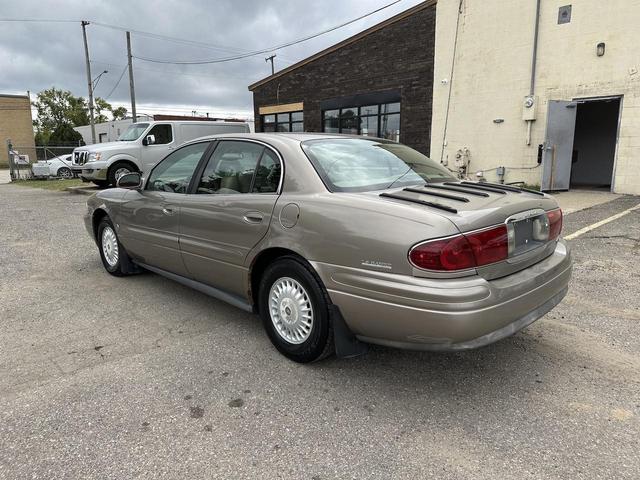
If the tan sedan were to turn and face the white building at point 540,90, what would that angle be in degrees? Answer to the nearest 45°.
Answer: approximately 90° to its right

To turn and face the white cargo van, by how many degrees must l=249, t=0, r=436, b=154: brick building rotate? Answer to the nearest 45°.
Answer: approximately 45° to its right

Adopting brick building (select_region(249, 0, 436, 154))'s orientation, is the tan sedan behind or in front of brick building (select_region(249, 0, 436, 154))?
in front

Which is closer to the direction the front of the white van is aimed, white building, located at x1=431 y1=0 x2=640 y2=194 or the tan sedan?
the tan sedan

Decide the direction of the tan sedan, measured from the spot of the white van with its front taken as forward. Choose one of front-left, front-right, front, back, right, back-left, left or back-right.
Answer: front-left

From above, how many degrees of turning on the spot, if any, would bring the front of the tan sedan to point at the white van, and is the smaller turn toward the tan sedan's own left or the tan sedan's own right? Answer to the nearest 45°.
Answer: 0° — it already faces it

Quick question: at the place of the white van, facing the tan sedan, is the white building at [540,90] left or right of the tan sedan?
left

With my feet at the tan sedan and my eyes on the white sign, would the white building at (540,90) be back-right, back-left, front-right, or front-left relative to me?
front-right

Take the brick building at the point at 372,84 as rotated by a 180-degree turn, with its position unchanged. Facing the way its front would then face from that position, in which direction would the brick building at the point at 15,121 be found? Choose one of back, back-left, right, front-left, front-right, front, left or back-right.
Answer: left

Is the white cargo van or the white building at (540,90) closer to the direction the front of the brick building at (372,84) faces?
the white cargo van

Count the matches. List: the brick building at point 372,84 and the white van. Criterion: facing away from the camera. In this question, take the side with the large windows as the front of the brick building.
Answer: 0

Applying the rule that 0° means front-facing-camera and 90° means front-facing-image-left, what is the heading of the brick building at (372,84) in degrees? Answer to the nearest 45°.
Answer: approximately 45°

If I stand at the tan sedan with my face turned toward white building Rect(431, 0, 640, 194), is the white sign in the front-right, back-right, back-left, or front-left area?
front-left

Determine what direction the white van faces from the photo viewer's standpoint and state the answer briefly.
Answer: facing the viewer and to the left of the viewer

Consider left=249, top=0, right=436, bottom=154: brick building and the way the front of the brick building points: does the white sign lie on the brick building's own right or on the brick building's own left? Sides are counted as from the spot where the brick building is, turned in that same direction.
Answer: on the brick building's own right

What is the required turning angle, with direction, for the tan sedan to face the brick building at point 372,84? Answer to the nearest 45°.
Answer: approximately 45° to its right

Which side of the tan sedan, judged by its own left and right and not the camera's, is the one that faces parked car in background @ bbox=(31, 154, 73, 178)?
front
